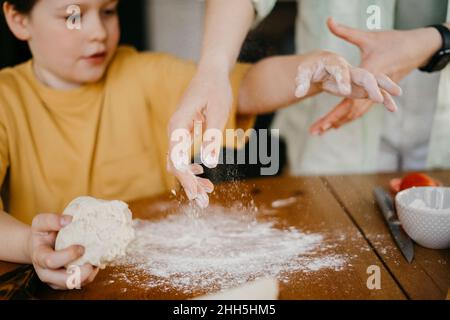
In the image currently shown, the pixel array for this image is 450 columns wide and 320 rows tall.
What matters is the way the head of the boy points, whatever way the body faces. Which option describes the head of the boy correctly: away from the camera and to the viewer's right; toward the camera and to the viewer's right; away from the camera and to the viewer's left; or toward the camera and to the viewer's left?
toward the camera and to the viewer's right

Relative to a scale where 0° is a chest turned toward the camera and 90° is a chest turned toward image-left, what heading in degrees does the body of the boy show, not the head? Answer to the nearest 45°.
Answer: approximately 315°
